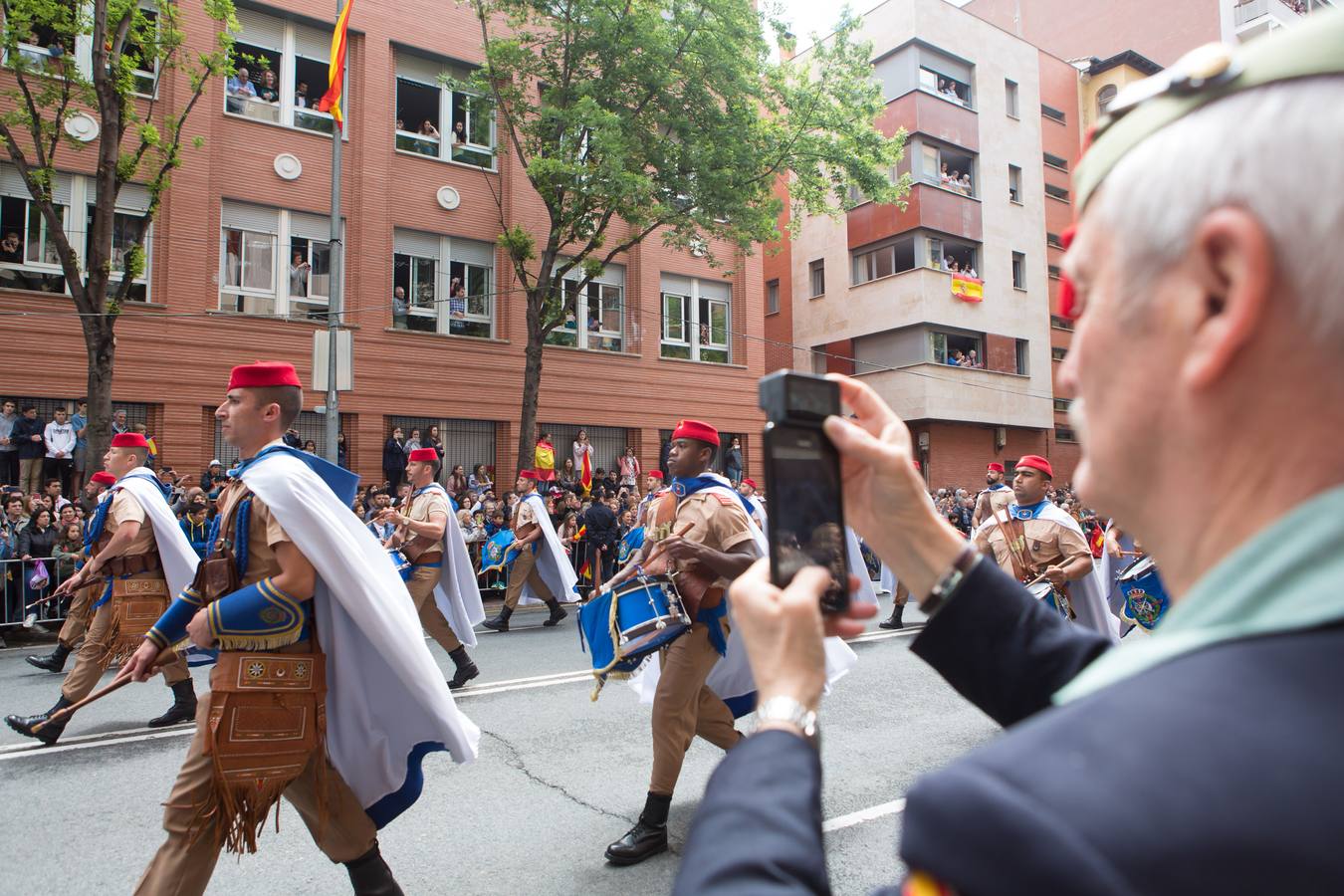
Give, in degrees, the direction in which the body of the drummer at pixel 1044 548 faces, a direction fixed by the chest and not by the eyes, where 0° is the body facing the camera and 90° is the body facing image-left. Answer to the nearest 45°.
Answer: approximately 45°

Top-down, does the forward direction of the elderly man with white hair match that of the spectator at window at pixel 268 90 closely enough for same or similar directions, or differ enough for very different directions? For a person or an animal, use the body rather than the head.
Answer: very different directions

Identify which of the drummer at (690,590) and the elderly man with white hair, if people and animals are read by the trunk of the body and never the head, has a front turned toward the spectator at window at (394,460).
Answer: the elderly man with white hair

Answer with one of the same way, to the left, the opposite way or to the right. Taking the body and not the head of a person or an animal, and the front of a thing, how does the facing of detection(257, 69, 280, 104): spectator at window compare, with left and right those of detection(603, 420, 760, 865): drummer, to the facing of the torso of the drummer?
to the left

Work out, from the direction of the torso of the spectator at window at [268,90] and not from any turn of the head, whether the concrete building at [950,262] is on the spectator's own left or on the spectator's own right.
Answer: on the spectator's own left

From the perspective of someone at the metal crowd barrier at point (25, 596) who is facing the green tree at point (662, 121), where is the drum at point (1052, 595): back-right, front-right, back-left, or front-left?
front-right

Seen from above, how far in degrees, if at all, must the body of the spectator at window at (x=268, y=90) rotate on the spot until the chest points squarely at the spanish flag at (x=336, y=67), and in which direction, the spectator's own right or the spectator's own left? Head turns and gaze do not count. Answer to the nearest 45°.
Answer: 0° — they already face it

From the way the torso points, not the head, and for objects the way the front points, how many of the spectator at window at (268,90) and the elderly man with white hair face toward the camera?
1

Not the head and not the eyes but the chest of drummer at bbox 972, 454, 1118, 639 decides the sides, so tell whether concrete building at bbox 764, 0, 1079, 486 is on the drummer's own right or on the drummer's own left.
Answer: on the drummer's own right

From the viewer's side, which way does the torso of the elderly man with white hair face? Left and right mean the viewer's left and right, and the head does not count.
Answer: facing away from the viewer and to the left of the viewer

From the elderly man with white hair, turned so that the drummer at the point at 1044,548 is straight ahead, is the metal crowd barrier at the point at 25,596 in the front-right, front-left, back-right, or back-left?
front-left

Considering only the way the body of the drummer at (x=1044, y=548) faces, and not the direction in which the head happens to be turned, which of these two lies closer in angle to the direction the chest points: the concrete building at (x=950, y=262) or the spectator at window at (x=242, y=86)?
the spectator at window

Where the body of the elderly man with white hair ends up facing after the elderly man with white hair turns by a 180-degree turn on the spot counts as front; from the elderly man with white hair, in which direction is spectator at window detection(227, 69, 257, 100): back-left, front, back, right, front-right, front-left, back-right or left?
back

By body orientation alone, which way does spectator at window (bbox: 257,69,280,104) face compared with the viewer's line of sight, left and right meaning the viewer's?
facing the viewer

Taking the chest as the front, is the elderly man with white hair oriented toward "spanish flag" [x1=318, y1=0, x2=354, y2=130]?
yes

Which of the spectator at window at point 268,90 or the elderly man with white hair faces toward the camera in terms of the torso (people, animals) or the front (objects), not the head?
the spectator at window

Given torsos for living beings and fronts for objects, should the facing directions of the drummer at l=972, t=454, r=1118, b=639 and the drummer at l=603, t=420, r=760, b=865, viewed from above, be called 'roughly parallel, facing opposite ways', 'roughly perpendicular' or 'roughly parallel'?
roughly parallel
